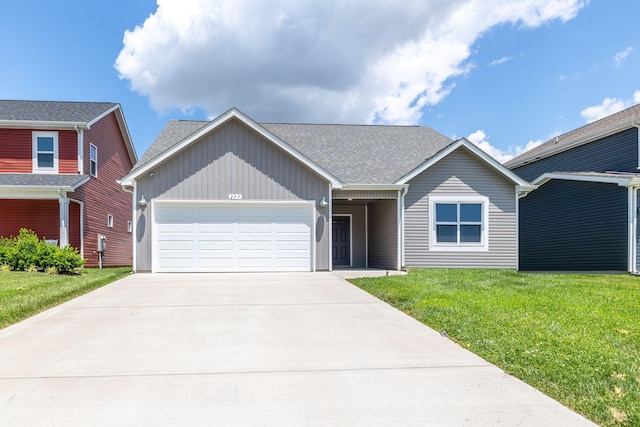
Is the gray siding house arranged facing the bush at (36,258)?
no

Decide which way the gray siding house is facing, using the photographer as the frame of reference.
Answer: facing the viewer

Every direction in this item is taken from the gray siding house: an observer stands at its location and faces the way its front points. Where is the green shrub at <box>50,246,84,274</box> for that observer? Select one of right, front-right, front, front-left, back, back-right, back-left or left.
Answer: right
